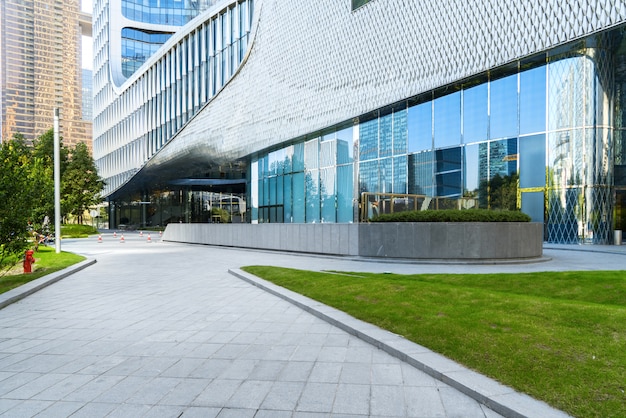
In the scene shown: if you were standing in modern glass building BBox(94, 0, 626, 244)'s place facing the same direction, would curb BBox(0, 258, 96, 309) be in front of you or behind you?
in front

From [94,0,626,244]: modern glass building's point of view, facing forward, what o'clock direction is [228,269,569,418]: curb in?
The curb is roughly at 11 o'clock from the modern glass building.

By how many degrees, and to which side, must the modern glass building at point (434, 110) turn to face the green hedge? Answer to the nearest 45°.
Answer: approximately 45° to its left

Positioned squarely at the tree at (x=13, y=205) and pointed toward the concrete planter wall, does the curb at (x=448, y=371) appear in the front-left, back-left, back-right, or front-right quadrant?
front-right

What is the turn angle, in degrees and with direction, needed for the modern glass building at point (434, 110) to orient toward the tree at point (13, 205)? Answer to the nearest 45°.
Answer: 0° — it already faces it

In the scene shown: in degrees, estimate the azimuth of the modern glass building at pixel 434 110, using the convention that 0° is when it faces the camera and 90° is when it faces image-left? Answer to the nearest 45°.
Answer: approximately 45°
